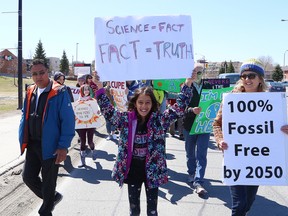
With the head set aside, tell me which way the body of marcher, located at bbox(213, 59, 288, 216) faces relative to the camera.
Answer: toward the camera

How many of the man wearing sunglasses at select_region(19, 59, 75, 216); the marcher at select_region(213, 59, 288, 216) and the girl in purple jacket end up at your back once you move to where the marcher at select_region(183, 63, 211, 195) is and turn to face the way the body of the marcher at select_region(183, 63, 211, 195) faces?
0

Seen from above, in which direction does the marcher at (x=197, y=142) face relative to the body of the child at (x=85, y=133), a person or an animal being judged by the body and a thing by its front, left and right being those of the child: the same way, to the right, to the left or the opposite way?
the same way

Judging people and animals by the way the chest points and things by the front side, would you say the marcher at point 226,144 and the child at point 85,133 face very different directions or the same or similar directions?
same or similar directions

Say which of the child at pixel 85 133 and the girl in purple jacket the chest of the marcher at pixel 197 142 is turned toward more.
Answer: the girl in purple jacket

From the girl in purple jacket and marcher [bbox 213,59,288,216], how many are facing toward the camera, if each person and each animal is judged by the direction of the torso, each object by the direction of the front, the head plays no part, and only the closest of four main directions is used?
2

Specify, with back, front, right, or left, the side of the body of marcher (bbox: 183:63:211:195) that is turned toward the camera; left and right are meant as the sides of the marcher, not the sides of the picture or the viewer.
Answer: front

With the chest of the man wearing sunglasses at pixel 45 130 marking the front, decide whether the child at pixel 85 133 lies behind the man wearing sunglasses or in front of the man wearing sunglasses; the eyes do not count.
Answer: behind

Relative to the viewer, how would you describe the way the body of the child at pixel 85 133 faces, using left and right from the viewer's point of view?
facing the viewer

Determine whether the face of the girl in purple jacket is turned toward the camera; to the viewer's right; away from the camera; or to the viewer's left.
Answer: toward the camera
